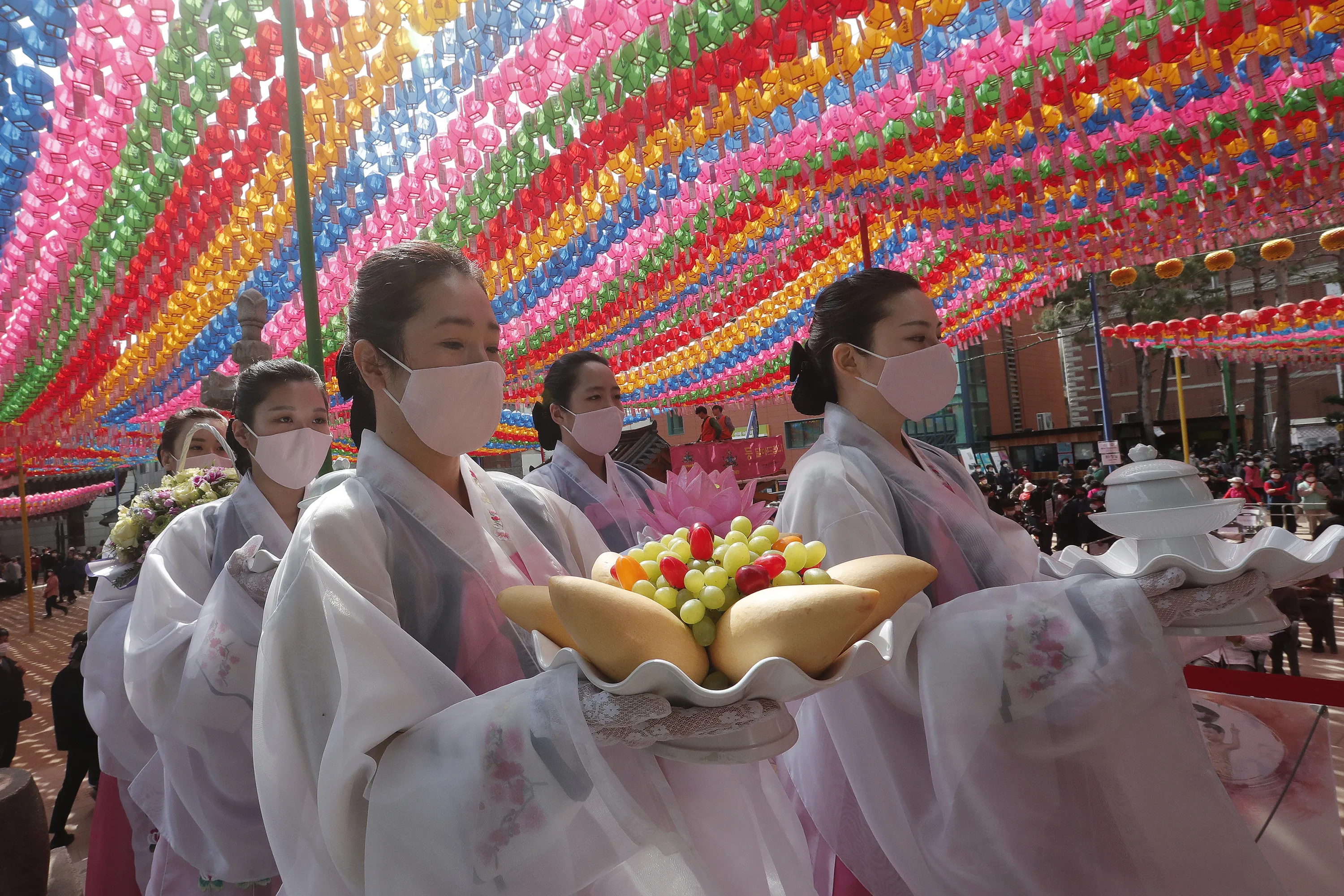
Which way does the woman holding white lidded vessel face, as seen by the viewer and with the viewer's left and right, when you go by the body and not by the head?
facing to the right of the viewer

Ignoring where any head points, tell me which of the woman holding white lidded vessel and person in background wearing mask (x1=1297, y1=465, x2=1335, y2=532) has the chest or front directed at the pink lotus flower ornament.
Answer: the person in background wearing mask

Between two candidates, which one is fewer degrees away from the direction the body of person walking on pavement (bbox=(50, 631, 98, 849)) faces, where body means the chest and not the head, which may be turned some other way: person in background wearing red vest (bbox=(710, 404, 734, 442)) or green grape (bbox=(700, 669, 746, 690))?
the person in background wearing red vest

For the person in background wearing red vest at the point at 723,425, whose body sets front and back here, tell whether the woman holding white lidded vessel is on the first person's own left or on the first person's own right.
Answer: on the first person's own left

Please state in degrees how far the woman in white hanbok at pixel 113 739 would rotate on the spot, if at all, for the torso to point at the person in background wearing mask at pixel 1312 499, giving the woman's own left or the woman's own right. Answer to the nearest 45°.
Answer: approximately 45° to the woman's own left

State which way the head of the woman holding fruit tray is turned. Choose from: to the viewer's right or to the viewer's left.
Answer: to the viewer's right
